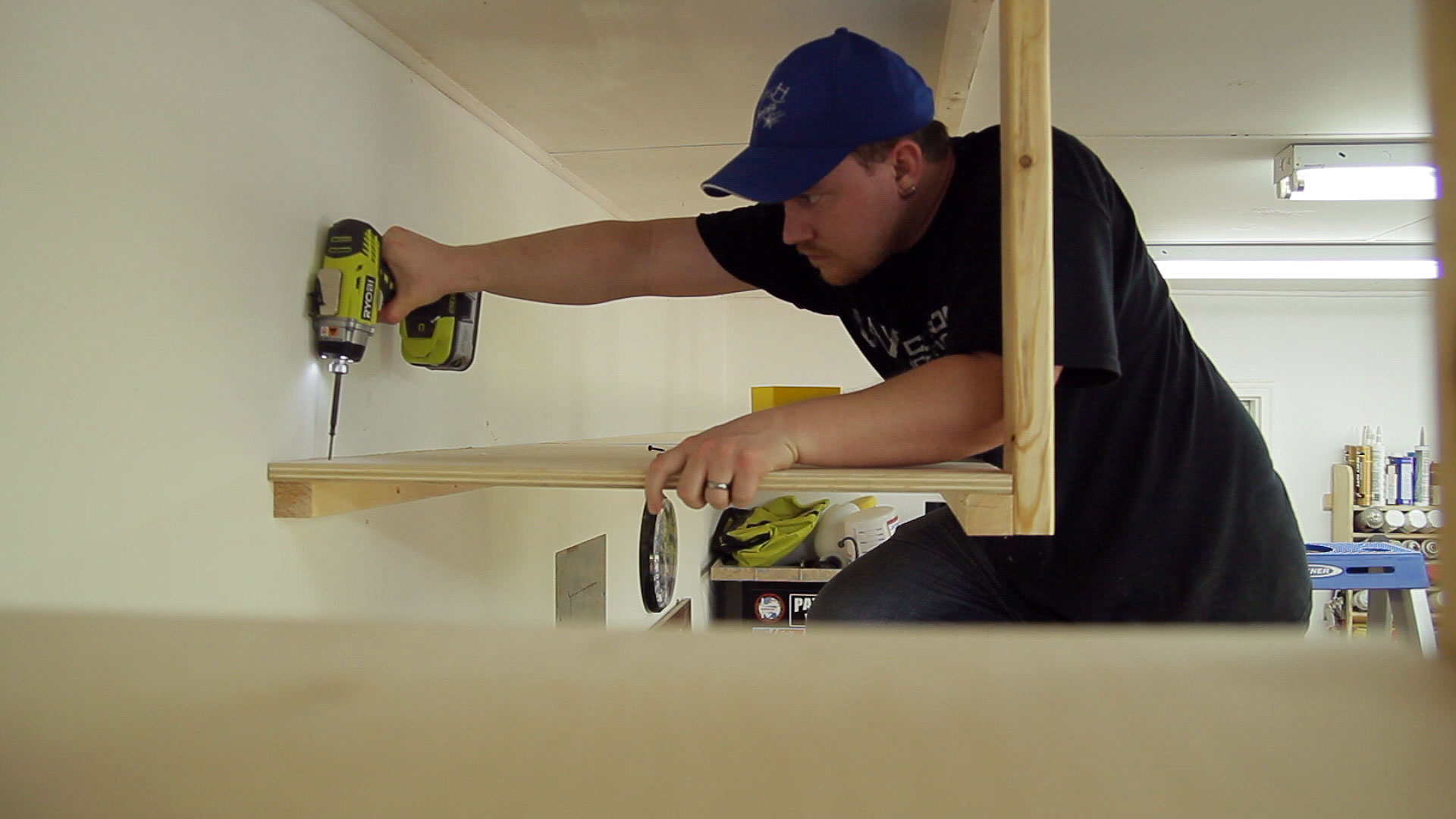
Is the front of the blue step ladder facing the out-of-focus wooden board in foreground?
yes

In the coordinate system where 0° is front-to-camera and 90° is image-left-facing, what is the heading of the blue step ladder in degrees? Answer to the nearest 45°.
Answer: approximately 0°

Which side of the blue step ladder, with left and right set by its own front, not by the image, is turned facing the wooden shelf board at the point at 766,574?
right

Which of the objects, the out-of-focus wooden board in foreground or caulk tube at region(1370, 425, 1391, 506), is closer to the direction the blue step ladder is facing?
the out-of-focus wooden board in foreground

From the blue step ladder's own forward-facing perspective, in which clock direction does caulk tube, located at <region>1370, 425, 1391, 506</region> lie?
The caulk tube is roughly at 6 o'clock from the blue step ladder.

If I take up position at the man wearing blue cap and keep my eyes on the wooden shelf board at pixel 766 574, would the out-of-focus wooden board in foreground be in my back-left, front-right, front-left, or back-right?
back-left

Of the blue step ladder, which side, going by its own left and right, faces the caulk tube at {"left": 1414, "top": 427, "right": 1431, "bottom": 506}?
back
